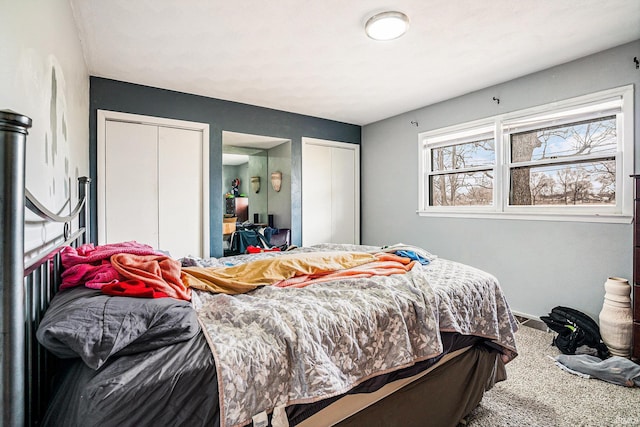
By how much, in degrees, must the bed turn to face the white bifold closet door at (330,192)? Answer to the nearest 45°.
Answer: approximately 90° to its left

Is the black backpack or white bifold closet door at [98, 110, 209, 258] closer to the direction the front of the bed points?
the black backpack

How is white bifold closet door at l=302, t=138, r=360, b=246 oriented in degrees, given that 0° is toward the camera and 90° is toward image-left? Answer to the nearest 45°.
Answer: approximately 315°

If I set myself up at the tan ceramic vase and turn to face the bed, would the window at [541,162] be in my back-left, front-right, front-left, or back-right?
back-right

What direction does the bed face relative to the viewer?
to the viewer's right

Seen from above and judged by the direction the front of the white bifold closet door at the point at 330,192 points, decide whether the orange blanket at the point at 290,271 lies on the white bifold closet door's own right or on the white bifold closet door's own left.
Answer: on the white bifold closet door's own right
